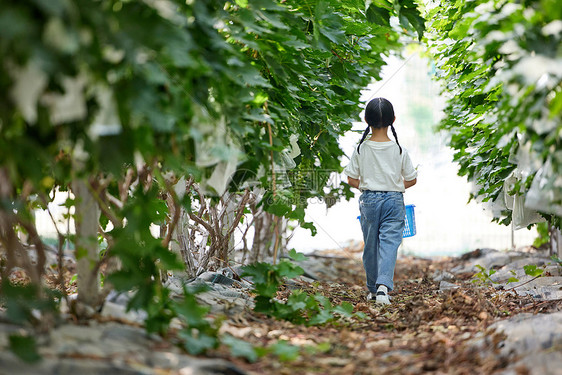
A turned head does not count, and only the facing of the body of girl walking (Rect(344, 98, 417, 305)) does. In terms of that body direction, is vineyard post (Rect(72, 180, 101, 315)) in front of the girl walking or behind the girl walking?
behind

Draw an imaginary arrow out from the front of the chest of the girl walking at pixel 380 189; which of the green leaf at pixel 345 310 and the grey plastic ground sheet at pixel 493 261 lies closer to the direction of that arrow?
the grey plastic ground sheet

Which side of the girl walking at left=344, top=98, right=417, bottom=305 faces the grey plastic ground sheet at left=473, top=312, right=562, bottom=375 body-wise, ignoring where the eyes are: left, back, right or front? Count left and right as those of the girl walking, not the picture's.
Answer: back

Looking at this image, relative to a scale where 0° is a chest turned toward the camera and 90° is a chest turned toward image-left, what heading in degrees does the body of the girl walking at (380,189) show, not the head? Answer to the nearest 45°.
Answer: approximately 180°

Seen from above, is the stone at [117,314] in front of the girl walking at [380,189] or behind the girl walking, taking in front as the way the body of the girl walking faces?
behind

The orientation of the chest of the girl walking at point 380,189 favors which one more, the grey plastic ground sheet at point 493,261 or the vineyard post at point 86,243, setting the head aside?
the grey plastic ground sheet
